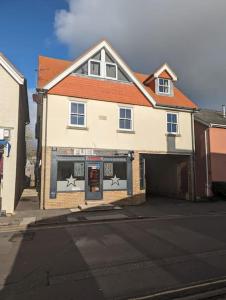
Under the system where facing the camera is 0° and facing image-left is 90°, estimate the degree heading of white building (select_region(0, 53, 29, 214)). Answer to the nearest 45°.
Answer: approximately 0°

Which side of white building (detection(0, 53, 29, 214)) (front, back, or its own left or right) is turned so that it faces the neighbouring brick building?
left
